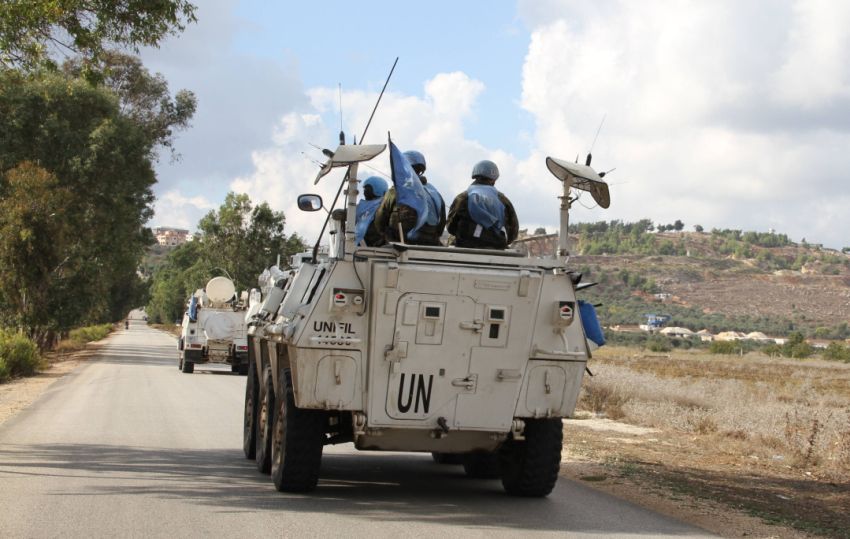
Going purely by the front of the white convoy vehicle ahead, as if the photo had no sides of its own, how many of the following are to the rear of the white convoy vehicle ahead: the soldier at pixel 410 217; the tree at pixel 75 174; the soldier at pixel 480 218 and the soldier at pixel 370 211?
3

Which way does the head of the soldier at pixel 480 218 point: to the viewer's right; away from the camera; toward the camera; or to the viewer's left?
away from the camera

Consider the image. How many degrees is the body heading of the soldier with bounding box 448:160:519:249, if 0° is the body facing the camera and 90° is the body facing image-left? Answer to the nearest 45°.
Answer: approximately 180°

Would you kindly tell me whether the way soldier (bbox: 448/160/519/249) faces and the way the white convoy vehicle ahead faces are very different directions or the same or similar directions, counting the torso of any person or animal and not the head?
same or similar directions

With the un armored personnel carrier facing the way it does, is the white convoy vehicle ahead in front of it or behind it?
in front

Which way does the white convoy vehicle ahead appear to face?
away from the camera

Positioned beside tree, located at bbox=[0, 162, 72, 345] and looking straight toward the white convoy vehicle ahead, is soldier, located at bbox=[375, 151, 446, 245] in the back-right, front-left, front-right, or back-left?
front-right

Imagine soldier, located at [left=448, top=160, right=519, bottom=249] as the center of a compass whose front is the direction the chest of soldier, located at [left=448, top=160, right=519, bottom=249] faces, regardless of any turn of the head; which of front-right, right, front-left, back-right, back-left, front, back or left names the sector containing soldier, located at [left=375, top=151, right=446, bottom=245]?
left

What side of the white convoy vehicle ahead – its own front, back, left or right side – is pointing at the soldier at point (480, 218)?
back

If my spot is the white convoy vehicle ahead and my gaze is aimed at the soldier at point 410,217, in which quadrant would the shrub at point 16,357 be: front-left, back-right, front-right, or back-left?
front-right

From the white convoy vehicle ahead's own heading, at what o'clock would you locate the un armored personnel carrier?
The un armored personnel carrier is roughly at 6 o'clock from the white convoy vehicle ahead.

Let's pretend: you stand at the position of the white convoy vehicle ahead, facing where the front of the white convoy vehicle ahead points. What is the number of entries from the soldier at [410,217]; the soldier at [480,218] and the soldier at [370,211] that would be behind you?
3

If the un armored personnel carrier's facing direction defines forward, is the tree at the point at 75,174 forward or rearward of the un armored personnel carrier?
forward

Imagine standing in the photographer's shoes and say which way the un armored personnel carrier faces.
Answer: facing away from the viewer
